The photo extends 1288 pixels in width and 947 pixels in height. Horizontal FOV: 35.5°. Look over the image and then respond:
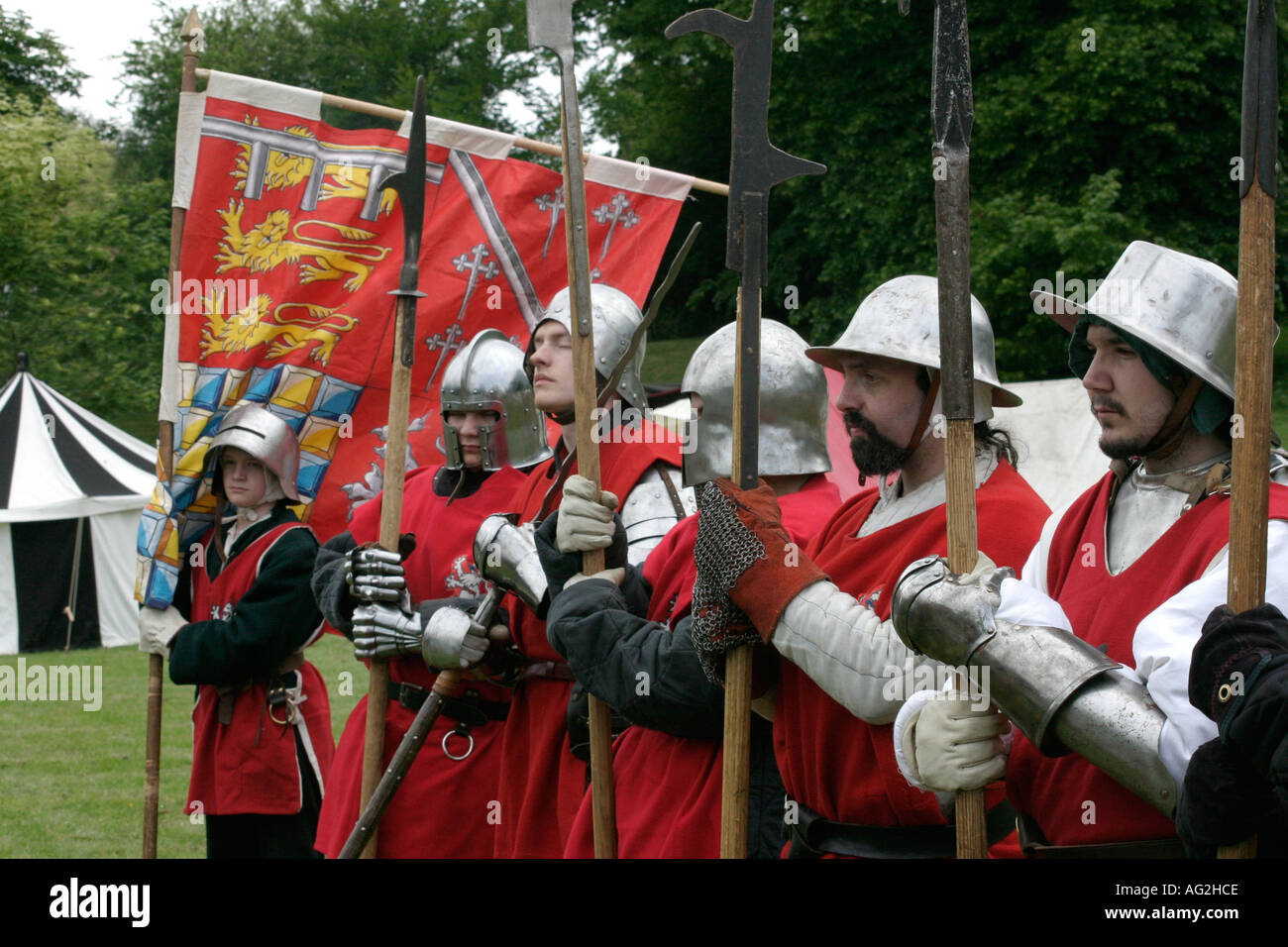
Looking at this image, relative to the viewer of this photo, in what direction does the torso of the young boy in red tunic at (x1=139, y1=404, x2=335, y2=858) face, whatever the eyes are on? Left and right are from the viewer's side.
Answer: facing the viewer and to the left of the viewer

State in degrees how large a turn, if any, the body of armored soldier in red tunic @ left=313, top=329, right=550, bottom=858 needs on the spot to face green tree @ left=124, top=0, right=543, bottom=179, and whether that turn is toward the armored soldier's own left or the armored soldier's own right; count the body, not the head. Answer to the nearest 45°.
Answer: approximately 135° to the armored soldier's own right

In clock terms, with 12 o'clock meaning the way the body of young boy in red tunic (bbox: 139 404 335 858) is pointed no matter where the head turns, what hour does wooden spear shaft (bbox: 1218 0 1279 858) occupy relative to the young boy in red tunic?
The wooden spear shaft is roughly at 10 o'clock from the young boy in red tunic.

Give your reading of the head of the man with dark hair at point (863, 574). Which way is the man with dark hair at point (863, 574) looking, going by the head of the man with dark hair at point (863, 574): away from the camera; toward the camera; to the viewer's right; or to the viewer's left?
to the viewer's left

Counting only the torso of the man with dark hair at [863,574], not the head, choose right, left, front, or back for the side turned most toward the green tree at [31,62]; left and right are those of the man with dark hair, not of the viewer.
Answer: right

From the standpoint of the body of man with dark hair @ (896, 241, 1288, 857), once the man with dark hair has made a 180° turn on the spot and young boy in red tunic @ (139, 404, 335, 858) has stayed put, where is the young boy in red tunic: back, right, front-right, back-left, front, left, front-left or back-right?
left

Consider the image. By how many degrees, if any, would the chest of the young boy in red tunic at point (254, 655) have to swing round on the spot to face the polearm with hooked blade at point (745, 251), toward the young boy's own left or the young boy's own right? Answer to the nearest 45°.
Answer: approximately 45° to the young boy's own left

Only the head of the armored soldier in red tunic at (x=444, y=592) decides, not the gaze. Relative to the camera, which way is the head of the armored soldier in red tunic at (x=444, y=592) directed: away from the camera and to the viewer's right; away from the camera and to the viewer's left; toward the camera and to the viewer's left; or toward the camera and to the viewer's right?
toward the camera and to the viewer's left

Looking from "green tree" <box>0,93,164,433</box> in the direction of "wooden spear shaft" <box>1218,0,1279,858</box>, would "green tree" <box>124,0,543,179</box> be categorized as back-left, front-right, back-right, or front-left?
back-left
